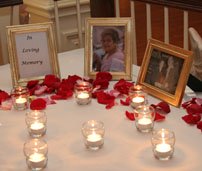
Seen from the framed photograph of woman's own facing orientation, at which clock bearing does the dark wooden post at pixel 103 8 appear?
The dark wooden post is roughly at 6 o'clock from the framed photograph of woman.

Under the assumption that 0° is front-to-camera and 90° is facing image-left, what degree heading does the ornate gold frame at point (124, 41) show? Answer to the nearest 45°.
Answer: approximately 0°

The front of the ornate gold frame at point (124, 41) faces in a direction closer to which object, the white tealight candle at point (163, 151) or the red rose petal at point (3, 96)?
the white tealight candle
